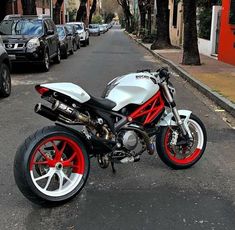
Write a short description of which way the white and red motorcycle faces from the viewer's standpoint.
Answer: facing away from the viewer and to the right of the viewer

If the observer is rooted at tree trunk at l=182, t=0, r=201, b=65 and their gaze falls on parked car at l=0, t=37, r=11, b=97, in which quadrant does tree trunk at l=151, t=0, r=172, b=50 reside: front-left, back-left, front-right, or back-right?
back-right

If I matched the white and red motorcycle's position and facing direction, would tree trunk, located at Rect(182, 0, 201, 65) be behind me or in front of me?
in front

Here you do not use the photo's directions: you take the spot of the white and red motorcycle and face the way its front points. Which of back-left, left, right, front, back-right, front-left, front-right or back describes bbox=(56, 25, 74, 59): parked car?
front-left

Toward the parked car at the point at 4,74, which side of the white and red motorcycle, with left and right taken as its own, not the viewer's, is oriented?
left

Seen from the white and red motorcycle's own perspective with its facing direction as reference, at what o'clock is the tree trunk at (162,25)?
The tree trunk is roughly at 11 o'clock from the white and red motorcycle.

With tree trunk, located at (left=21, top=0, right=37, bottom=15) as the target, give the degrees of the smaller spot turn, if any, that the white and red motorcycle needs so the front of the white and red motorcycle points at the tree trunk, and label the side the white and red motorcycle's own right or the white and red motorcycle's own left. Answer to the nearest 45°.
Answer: approximately 45° to the white and red motorcycle's own left

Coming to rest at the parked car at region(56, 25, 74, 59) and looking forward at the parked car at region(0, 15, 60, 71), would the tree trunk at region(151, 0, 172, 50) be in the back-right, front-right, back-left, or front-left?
back-left

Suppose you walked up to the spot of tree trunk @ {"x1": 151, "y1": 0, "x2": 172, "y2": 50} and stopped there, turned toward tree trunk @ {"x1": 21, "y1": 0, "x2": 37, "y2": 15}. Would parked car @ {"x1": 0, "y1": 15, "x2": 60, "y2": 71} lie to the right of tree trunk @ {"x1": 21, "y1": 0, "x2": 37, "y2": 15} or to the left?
left
